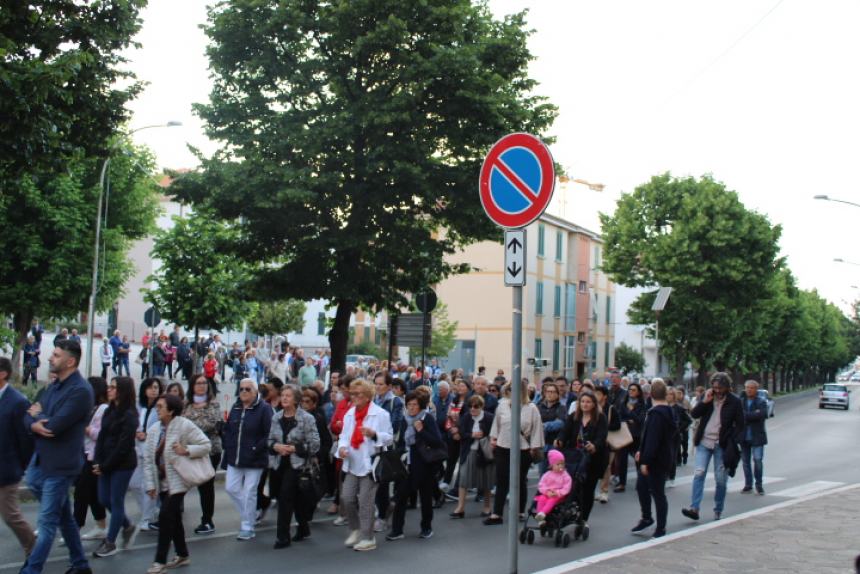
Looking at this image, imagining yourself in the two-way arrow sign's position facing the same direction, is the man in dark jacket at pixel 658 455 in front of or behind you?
behind

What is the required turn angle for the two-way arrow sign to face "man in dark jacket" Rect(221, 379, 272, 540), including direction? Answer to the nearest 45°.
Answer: approximately 135° to its right

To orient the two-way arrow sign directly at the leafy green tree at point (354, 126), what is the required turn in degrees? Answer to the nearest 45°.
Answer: approximately 180°

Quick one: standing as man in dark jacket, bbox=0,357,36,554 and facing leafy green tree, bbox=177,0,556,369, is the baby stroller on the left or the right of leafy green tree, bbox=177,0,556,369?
right

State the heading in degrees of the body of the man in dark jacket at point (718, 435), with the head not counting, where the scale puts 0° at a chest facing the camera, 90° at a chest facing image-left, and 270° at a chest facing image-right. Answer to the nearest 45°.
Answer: approximately 45°

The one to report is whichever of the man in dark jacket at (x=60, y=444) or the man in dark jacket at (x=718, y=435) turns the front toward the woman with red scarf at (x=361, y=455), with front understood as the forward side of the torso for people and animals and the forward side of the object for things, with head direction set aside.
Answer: the man in dark jacket at (x=718, y=435)
